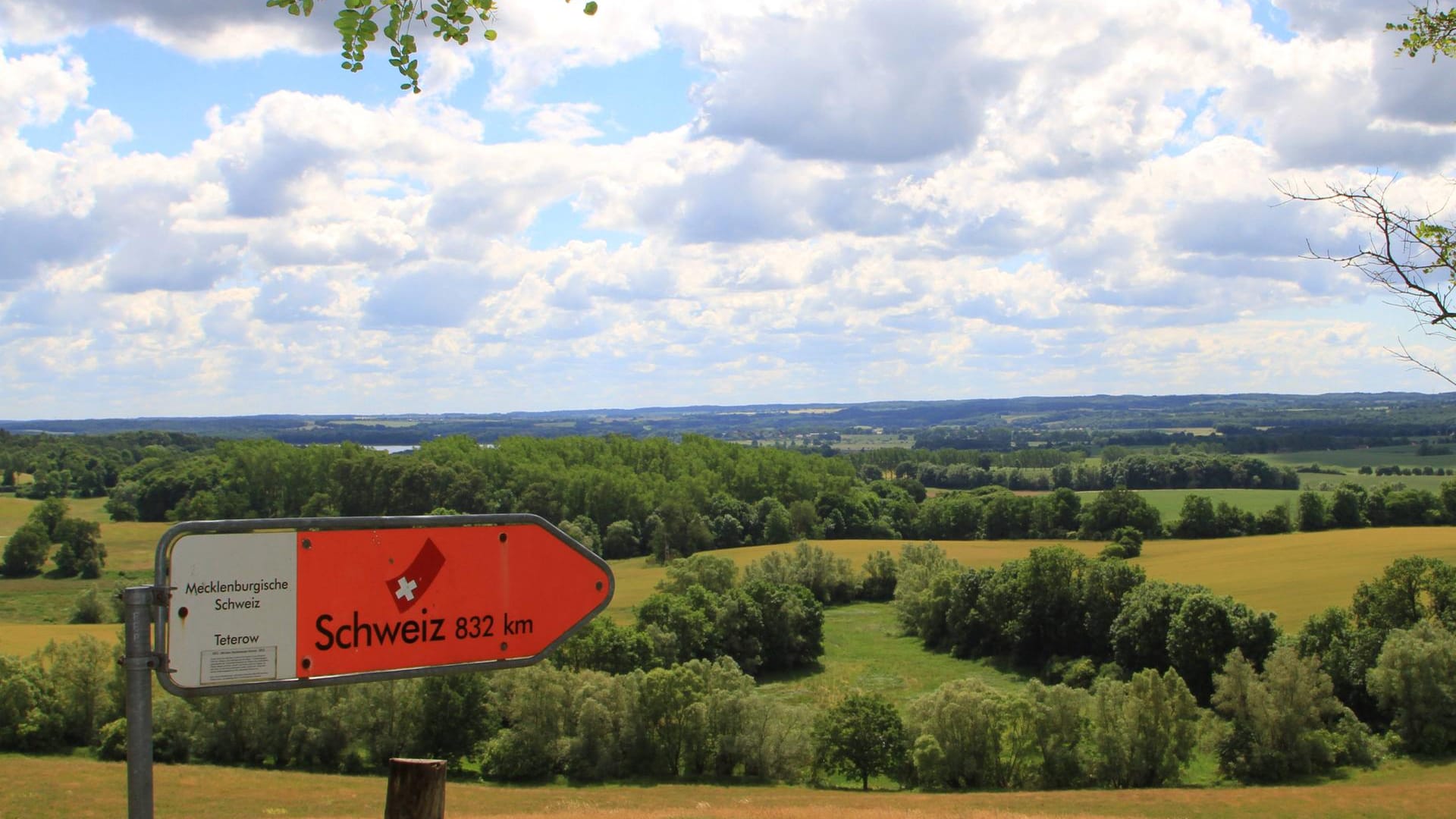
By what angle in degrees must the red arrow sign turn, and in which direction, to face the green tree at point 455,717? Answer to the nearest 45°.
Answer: approximately 180°

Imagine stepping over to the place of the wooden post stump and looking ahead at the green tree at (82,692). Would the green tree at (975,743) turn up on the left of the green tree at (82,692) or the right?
right

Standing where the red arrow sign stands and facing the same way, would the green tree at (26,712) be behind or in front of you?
behind

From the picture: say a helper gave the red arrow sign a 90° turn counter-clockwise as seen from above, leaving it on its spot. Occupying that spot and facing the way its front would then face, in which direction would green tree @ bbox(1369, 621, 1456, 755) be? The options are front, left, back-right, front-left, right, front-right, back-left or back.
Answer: front-left

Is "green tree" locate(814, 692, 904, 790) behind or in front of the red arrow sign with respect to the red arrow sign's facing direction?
behind

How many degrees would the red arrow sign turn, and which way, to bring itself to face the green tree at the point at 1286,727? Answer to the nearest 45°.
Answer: approximately 135° to its left

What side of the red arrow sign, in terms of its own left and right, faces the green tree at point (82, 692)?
back

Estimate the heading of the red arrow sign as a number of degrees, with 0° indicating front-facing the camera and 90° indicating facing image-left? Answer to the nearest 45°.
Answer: approximately 0°
